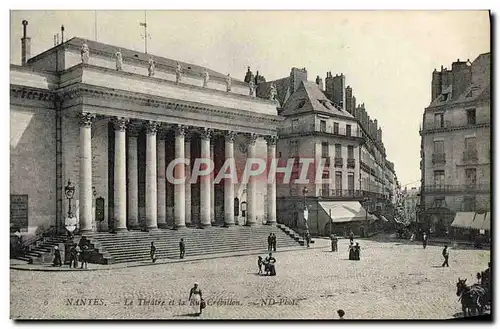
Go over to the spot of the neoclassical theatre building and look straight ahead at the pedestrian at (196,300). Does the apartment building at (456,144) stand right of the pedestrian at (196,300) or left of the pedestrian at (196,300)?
left

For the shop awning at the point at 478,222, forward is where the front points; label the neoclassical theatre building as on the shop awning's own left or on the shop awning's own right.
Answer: on the shop awning's own right
